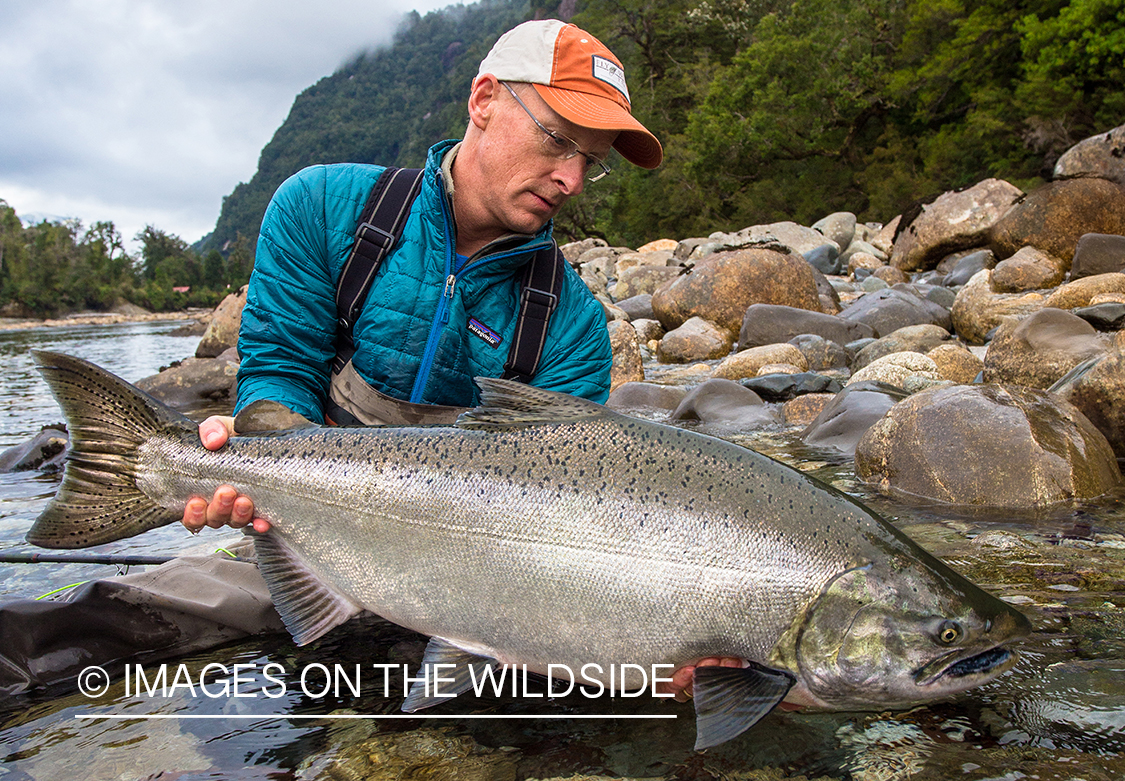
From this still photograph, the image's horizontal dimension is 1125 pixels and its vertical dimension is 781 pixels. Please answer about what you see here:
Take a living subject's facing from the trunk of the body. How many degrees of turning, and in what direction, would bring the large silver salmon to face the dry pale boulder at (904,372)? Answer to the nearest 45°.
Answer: approximately 45° to its left

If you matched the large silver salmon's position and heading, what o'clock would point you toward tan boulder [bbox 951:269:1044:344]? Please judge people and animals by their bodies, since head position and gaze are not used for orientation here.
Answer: The tan boulder is roughly at 10 o'clock from the large silver salmon.

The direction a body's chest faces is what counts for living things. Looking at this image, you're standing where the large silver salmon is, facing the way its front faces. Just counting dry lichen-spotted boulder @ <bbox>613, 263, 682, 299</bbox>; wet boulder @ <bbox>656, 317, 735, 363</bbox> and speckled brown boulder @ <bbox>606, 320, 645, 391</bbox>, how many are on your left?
3

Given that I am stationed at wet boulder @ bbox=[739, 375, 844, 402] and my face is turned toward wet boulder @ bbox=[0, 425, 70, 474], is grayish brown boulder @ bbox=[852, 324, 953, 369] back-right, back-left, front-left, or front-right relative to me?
back-right

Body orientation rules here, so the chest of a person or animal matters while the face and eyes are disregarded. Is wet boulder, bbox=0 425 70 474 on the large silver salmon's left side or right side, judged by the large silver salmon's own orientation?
on its left

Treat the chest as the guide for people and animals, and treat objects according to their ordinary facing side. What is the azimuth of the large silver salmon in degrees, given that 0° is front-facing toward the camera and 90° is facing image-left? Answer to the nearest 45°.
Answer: approximately 270°

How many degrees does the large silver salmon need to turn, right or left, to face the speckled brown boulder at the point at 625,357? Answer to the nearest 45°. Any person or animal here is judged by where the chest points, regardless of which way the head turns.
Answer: approximately 90° to its left

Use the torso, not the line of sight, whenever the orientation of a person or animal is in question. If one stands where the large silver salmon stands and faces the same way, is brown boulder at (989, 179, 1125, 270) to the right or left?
on its left

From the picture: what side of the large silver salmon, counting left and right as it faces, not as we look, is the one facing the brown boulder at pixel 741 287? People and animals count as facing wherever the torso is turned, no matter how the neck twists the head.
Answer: left

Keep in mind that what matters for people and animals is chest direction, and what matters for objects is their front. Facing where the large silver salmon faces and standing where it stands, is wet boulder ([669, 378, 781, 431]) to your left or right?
on your left
